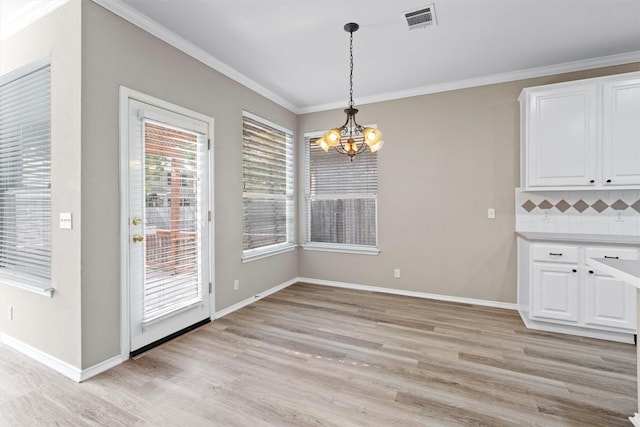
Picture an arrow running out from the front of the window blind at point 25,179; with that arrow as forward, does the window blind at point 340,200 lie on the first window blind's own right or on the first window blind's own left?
on the first window blind's own left

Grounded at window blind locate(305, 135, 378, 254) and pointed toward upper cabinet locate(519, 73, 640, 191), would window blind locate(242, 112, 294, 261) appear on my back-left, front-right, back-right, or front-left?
back-right

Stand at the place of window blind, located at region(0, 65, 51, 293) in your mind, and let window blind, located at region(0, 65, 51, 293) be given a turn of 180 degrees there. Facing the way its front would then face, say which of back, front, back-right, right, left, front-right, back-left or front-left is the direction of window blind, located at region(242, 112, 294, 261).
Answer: front-right

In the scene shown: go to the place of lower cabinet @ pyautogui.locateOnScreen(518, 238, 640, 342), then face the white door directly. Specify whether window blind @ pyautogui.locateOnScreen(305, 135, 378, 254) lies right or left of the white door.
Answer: right

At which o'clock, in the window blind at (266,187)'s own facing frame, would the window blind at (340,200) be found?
the window blind at (340,200) is roughly at 10 o'clock from the window blind at (266,187).

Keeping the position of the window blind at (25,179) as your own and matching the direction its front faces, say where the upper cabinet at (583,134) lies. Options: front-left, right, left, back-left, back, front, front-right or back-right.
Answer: left

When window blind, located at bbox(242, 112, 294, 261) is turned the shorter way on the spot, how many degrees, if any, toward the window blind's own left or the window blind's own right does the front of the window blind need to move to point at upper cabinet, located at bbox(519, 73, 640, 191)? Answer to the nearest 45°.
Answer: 0° — it already faces it

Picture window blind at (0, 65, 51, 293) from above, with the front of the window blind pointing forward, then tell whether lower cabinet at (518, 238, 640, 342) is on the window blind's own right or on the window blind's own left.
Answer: on the window blind's own left

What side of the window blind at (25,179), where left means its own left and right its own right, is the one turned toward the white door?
left

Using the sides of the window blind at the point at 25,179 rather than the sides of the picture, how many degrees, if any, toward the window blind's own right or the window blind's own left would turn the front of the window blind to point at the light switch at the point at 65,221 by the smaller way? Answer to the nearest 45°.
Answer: approximately 45° to the window blind's own left

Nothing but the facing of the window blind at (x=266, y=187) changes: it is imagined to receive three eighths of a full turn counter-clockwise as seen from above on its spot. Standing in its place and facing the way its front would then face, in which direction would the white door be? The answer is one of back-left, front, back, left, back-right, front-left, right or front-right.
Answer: back-left

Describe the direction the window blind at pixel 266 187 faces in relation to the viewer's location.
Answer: facing the viewer and to the right of the viewer

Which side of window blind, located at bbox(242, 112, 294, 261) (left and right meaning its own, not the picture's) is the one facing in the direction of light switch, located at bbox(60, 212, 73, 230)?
right
